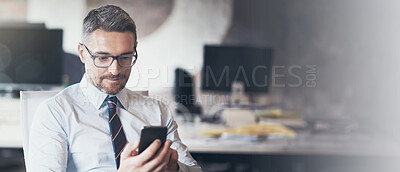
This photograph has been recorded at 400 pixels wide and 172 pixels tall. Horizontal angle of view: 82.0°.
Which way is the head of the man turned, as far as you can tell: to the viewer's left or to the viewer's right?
to the viewer's right

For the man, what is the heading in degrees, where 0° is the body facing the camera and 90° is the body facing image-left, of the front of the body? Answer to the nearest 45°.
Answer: approximately 315°

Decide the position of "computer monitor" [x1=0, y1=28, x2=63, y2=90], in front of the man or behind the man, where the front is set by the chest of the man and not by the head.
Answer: behind

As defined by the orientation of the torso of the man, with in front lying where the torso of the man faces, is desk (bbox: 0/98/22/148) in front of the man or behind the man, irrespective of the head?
behind
